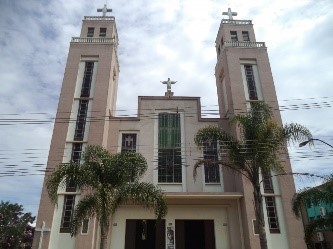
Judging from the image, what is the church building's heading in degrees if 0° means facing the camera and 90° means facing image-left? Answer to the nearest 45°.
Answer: approximately 0°

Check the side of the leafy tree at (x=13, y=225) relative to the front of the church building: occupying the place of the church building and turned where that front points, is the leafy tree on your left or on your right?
on your right

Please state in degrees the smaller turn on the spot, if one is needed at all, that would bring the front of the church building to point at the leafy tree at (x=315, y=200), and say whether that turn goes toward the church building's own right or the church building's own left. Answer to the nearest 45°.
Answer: approximately 45° to the church building's own left

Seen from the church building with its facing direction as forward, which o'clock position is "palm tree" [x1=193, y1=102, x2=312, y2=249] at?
The palm tree is roughly at 11 o'clock from the church building.
